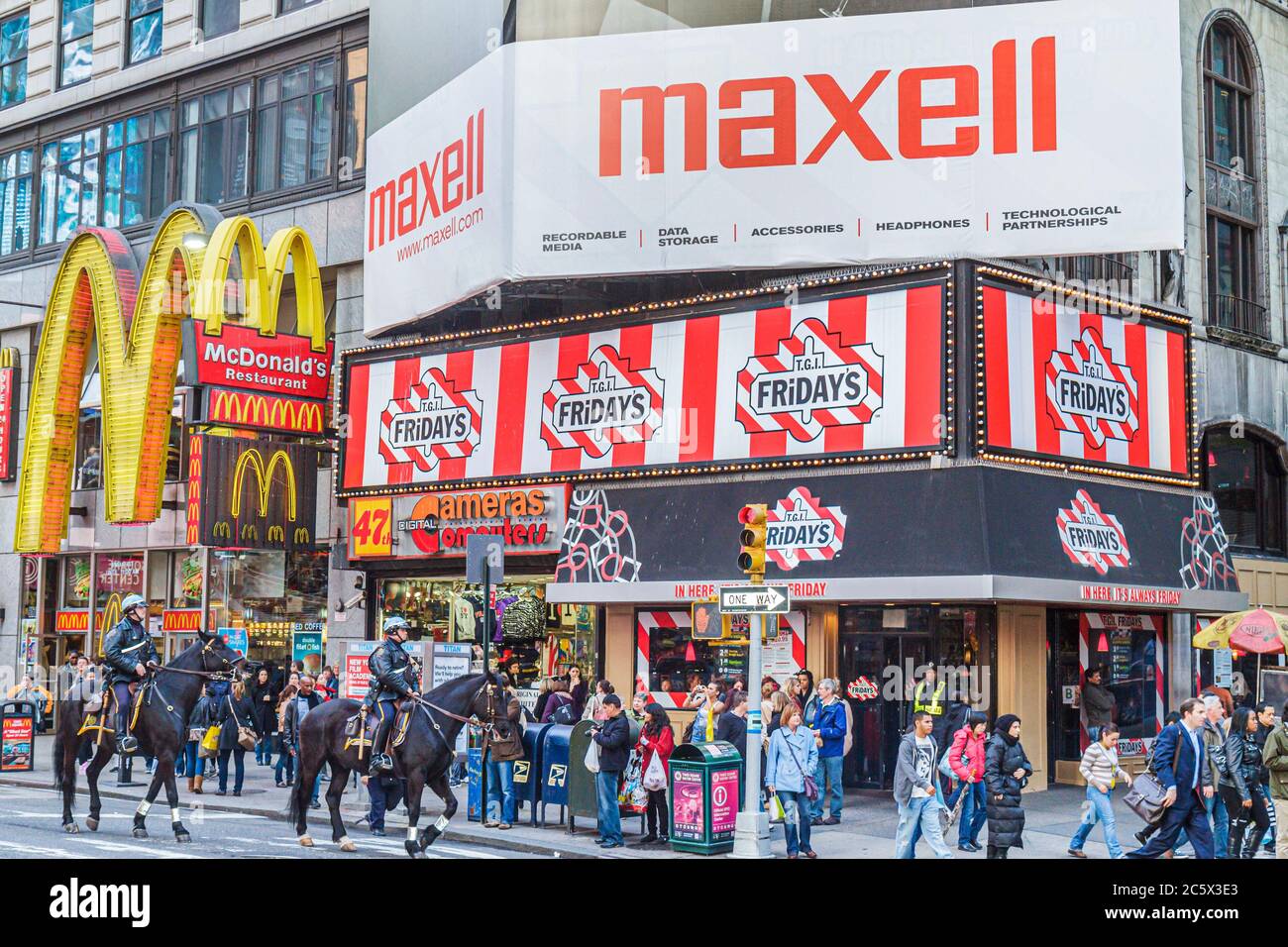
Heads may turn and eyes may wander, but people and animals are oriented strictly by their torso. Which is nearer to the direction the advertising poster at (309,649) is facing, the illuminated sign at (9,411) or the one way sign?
the one way sign

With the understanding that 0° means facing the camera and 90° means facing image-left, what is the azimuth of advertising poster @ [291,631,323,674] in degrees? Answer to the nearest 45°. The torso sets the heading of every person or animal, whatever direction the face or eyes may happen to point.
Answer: approximately 0°

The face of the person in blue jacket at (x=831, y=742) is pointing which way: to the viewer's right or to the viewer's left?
to the viewer's left

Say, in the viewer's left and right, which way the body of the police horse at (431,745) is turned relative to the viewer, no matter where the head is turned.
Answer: facing to the right of the viewer

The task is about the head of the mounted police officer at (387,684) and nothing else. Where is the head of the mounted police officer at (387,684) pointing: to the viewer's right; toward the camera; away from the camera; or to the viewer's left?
to the viewer's right

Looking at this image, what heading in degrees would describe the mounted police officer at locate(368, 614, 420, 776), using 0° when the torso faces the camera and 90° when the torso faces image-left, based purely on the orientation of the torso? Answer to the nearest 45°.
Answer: approximately 270°

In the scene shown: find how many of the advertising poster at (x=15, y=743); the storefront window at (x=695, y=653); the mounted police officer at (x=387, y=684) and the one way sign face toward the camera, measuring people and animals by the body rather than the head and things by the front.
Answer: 3

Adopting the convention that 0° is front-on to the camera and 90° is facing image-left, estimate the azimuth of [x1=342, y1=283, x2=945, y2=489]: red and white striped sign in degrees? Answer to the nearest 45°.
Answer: approximately 45°

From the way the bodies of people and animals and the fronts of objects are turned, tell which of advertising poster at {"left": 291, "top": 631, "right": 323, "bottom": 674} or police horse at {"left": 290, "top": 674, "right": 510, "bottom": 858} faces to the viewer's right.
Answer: the police horse

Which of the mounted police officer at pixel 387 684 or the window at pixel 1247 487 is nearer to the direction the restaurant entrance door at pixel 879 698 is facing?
the mounted police officer
